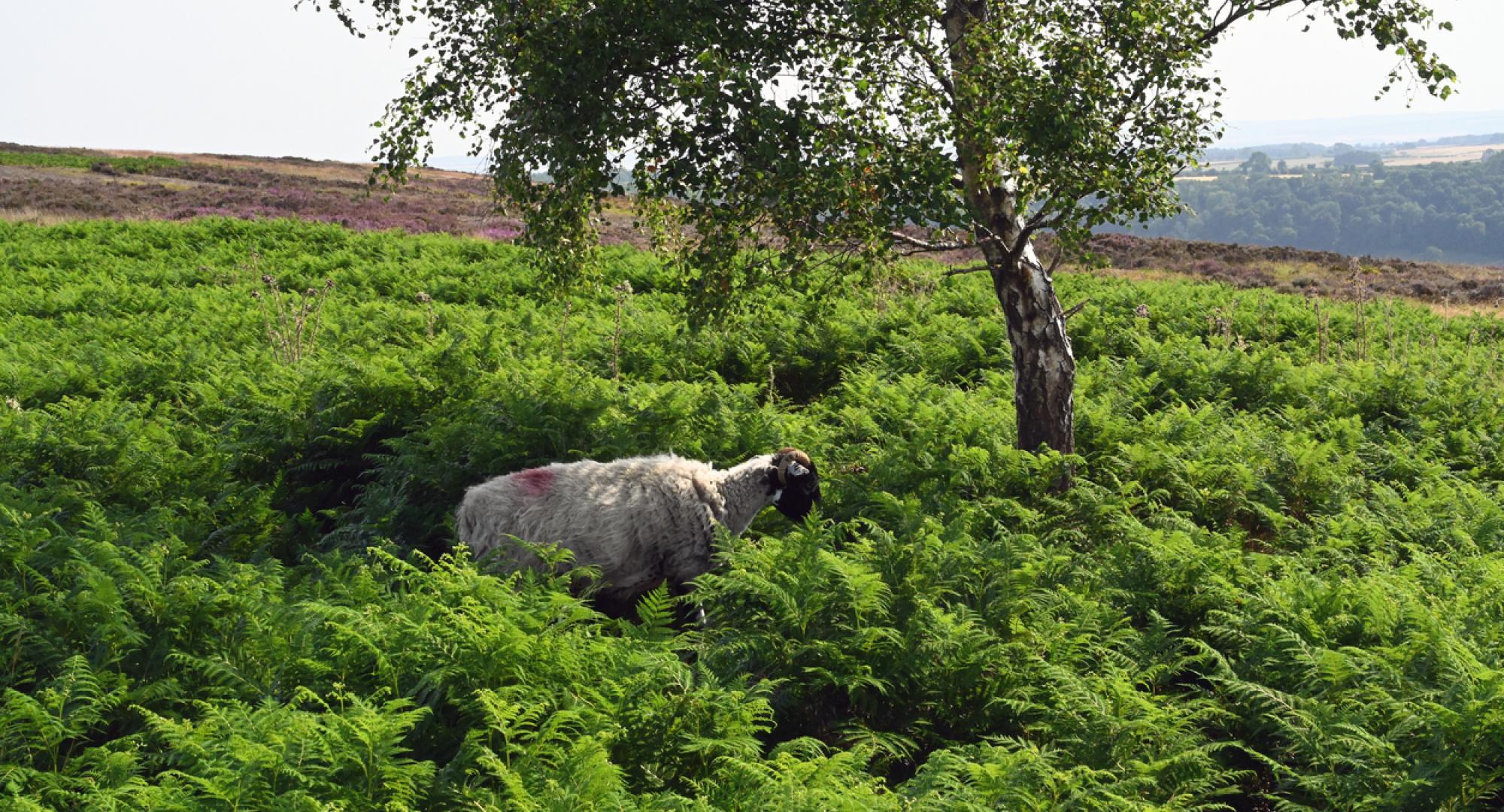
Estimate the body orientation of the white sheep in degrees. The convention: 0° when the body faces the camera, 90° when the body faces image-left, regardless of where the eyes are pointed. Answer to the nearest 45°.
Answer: approximately 270°

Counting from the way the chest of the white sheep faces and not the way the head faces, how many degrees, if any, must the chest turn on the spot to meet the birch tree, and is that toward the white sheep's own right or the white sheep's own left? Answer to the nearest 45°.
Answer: approximately 45° to the white sheep's own left
